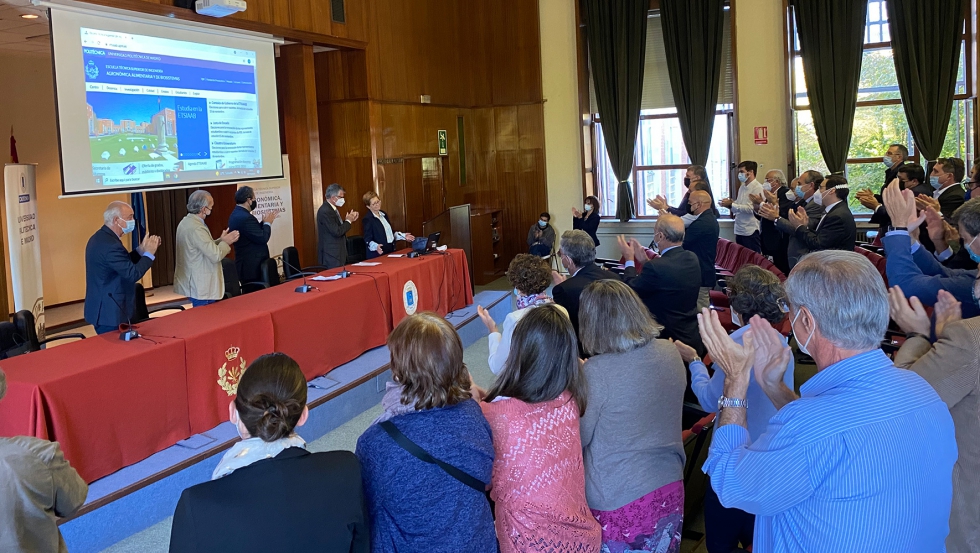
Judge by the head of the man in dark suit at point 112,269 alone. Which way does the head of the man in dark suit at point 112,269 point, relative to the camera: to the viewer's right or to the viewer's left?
to the viewer's right

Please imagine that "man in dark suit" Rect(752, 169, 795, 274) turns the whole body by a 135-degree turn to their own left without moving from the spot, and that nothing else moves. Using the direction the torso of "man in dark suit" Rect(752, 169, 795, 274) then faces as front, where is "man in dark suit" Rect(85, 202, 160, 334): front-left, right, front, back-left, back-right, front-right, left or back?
right

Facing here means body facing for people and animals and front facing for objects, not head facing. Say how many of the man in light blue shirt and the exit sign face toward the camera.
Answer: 1

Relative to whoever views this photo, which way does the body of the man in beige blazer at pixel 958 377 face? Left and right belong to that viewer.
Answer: facing to the left of the viewer

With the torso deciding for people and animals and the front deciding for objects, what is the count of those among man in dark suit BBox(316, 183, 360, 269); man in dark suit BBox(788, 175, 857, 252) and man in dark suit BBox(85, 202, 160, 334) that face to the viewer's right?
2

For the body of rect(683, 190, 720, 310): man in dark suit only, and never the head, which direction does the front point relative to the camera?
to the viewer's left

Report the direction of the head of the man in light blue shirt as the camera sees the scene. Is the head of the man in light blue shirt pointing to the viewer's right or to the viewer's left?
to the viewer's left

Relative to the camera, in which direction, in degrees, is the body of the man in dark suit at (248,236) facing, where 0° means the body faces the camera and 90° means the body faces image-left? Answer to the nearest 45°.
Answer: approximately 270°

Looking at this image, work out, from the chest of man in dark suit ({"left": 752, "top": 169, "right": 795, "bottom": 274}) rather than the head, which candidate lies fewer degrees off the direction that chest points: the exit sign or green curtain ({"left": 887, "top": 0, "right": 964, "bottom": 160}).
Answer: the exit sign

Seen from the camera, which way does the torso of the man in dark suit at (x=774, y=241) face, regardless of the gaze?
to the viewer's left

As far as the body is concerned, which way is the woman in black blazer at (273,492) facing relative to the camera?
away from the camera

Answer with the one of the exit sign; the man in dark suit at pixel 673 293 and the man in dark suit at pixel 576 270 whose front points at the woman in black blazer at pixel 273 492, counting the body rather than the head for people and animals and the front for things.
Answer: the exit sign

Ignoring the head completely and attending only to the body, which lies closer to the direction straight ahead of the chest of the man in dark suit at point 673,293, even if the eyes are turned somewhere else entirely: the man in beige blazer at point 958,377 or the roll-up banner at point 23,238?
the roll-up banner

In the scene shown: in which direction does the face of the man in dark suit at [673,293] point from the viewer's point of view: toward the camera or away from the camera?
away from the camera
